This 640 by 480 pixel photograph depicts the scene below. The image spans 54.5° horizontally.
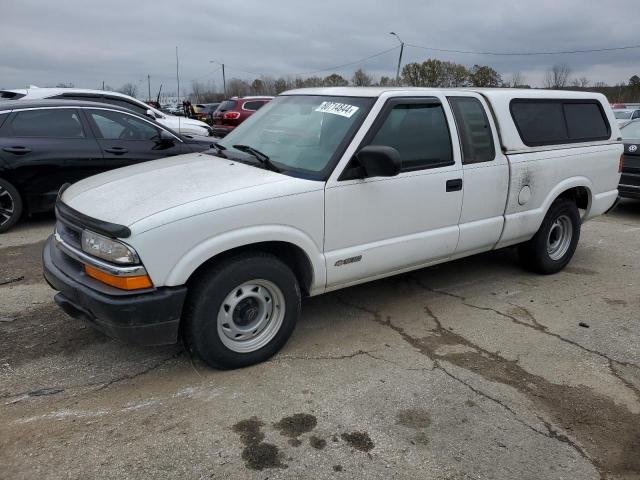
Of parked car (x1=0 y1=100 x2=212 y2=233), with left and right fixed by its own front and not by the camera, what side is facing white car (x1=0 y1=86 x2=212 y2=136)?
left

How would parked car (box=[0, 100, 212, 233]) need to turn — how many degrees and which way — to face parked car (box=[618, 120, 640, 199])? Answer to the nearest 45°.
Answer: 0° — it already faces it

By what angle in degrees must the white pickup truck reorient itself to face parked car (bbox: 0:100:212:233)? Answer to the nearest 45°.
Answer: approximately 90° to its right

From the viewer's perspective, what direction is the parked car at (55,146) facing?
to the viewer's right

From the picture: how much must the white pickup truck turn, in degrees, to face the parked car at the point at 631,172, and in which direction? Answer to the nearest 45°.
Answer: approximately 180°

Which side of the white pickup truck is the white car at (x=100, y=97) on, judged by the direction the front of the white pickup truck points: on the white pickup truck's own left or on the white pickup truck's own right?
on the white pickup truck's own right

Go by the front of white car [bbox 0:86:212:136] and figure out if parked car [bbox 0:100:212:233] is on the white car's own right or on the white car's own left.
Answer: on the white car's own right

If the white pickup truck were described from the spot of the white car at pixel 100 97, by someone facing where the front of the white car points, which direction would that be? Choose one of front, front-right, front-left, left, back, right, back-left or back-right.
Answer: right

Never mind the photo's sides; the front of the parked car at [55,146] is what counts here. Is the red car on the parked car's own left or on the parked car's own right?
on the parked car's own left

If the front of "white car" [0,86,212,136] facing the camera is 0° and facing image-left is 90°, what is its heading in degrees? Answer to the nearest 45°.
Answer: approximately 270°

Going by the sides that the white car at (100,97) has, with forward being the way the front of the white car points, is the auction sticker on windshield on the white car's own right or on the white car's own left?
on the white car's own right
